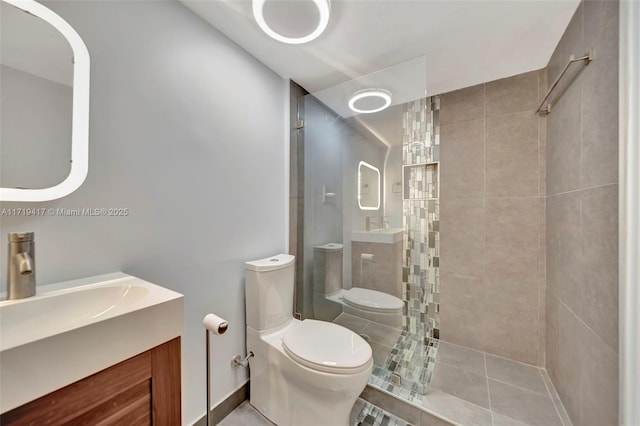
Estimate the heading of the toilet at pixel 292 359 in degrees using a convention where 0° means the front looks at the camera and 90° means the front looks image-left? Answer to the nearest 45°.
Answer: approximately 315°

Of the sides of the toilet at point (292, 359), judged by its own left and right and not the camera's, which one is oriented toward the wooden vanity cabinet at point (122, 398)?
right

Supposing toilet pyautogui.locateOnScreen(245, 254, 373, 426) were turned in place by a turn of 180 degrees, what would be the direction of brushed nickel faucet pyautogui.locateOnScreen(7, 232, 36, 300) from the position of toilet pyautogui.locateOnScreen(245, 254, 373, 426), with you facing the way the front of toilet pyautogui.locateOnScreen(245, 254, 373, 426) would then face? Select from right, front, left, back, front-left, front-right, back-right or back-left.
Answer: left
